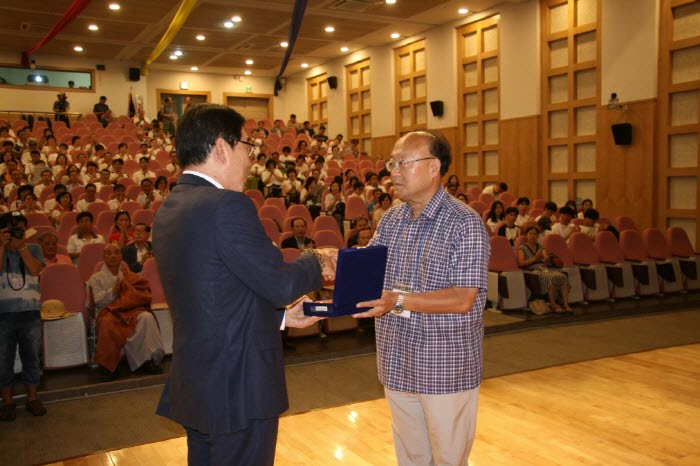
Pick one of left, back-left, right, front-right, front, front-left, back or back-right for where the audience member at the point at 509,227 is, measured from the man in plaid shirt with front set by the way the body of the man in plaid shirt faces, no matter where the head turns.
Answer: back-right

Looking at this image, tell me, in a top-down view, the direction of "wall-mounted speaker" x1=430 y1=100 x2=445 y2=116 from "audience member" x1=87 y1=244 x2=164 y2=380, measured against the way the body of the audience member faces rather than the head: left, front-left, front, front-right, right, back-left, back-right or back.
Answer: back-left

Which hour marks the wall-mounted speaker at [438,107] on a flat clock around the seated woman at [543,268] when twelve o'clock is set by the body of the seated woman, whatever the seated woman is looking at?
The wall-mounted speaker is roughly at 7 o'clock from the seated woman.

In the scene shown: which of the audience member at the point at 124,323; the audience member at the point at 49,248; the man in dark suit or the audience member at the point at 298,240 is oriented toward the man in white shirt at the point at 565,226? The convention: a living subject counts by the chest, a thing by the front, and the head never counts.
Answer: the man in dark suit

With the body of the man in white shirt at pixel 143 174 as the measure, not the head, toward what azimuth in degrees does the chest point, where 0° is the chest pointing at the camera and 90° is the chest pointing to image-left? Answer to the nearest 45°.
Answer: approximately 0°

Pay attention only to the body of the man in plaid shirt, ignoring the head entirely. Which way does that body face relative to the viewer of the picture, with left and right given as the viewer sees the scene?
facing the viewer and to the left of the viewer

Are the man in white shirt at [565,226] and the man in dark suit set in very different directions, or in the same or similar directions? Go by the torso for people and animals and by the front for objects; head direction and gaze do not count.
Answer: very different directions

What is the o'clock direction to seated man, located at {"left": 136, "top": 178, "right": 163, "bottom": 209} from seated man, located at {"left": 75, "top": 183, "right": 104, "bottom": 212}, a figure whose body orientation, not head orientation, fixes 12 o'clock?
seated man, located at {"left": 136, "top": 178, "right": 163, "bottom": 209} is roughly at 9 o'clock from seated man, located at {"left": 75, "top": 183, "right": 104, "bottom": 212}.

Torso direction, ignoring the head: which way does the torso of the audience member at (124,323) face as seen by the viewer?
toward the camera

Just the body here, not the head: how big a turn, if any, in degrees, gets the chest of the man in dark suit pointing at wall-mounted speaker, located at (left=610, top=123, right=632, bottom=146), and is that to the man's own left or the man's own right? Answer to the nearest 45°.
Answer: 0° — they already face it

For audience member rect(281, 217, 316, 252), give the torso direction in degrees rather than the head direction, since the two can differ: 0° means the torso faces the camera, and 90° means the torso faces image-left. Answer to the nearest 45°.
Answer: approximately 0°

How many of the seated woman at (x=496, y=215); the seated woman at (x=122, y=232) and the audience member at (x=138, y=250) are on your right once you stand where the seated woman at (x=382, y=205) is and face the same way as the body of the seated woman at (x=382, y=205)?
2

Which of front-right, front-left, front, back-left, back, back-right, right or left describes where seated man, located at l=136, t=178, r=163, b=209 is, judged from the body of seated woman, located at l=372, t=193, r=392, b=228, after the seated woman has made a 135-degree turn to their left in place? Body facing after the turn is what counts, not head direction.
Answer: left

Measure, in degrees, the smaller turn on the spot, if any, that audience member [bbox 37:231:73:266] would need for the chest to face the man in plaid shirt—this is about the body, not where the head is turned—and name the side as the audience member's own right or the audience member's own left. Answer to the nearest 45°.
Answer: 0° — they already face them

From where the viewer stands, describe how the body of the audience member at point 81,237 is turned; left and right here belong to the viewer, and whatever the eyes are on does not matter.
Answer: facing the viewer

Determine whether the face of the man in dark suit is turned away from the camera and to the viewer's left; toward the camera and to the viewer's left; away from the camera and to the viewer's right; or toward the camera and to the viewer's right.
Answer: away from the camera and to the viewer's right
